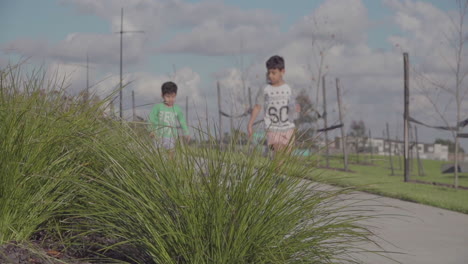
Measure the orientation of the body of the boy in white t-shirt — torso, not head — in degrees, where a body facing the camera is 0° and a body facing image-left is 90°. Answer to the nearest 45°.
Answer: approximately 0°

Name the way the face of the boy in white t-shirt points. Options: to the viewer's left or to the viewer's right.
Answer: to the viewer's left
